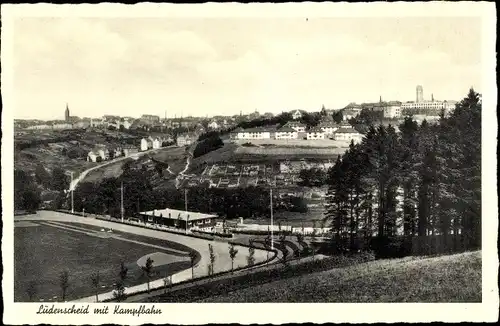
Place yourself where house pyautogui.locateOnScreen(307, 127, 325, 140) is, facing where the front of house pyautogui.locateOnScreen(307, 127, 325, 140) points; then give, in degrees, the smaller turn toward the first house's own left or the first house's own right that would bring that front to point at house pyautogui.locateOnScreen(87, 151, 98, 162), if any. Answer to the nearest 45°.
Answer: approximately 90° to the first house's own right

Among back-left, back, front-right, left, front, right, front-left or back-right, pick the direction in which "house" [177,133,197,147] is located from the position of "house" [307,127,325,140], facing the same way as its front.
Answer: right

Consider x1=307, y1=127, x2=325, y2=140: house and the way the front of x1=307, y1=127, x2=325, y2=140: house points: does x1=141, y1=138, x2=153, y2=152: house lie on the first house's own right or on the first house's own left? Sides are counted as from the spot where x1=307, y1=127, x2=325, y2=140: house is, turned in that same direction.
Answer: on the first house's own right

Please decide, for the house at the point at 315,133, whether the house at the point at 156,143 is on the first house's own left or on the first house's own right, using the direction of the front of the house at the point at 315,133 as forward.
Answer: on the first house's own right

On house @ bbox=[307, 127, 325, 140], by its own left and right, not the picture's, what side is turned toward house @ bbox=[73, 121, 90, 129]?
right

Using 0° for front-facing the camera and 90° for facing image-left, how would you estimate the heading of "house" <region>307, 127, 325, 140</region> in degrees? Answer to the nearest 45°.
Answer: approximately 0°

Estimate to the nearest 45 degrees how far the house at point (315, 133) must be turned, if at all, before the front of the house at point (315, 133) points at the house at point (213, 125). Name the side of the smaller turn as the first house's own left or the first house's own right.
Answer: approximately 90° to the first house's own right

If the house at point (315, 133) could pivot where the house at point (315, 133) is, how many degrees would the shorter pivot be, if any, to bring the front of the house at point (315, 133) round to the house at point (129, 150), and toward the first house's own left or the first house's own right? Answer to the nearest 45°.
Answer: approximately 90° to the first house's own right

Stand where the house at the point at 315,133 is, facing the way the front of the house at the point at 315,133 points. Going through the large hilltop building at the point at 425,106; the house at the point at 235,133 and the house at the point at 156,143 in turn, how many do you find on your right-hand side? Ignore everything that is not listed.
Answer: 2
